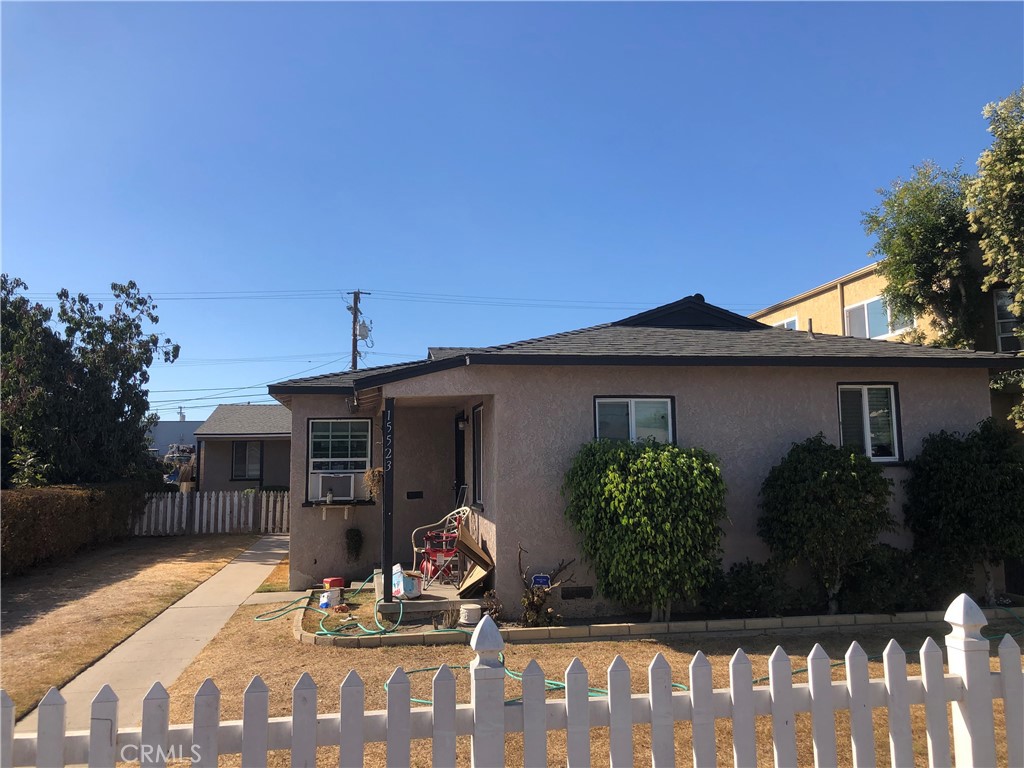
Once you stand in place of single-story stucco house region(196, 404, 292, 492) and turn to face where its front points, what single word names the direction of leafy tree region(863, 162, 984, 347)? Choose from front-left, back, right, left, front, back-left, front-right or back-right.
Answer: front-left

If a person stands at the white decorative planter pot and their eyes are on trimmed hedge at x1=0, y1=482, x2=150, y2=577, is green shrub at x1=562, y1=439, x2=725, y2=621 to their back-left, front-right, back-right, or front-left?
back-right

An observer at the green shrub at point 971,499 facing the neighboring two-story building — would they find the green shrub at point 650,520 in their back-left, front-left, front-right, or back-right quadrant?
back-left

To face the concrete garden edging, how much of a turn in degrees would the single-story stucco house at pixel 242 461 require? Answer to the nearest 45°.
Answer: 0° — it already faces it

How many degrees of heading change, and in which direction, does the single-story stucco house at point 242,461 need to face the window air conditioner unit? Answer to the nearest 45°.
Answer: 0° — it already faces it

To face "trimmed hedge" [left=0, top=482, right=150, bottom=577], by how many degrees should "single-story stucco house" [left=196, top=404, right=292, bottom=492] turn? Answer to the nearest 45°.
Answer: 0° — it already faces it

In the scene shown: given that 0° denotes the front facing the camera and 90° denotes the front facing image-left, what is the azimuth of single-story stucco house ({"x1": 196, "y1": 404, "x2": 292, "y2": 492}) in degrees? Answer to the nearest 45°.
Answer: approximately 0°

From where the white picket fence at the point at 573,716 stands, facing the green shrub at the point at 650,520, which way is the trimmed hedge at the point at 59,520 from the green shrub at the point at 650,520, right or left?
left

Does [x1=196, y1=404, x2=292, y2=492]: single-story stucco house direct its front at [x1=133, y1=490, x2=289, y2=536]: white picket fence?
yes

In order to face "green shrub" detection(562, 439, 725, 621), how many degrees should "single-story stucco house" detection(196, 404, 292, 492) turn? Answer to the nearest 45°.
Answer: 0° — it already faces it
